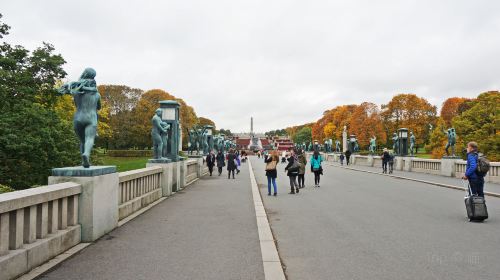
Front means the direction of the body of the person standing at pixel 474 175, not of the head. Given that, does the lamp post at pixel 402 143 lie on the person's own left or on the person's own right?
on the person's own right

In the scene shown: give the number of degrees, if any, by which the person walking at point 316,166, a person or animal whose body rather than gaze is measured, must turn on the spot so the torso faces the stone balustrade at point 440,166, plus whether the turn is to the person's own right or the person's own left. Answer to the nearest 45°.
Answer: approximately 45° to the person's own right

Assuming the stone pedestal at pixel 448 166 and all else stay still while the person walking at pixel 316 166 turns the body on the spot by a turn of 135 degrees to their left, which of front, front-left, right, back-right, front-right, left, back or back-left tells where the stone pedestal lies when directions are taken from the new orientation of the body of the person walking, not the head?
back

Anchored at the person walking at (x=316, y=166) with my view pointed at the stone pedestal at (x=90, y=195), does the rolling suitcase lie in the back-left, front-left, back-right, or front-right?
front-left

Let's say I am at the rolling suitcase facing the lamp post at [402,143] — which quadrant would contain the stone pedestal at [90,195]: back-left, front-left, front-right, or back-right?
back-left

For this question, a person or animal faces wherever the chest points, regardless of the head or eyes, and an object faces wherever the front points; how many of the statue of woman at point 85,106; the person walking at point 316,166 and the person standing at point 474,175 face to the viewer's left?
1

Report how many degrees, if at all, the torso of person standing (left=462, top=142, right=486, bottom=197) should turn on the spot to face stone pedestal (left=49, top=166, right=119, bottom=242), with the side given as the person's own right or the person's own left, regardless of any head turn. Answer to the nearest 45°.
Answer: approximately 45° to the person's own left
